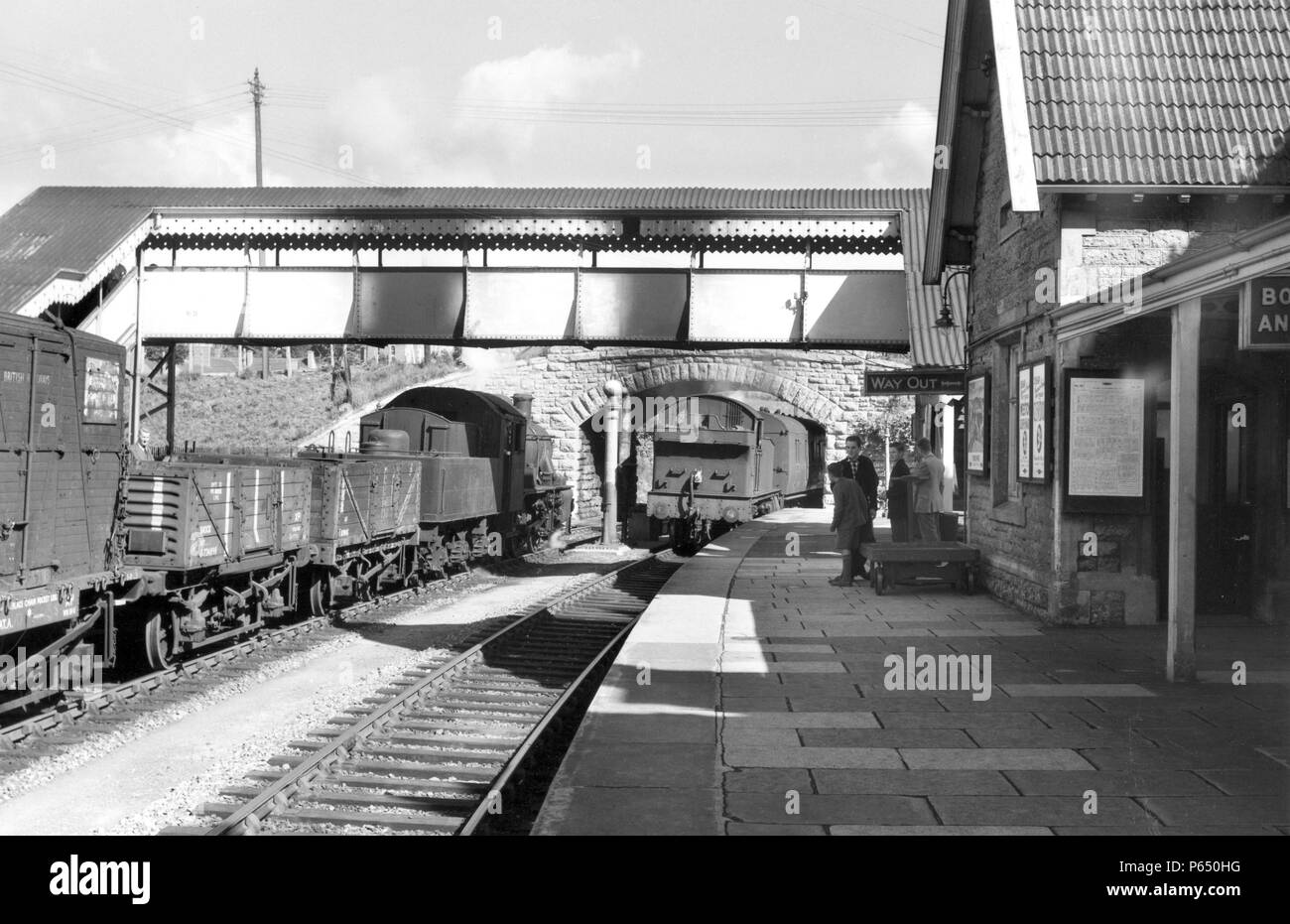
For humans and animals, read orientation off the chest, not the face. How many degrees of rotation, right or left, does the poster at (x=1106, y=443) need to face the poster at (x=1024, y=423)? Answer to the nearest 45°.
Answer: approximately 135° to its right

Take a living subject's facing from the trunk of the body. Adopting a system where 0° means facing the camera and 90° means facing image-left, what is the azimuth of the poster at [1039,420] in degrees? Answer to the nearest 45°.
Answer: approximately 90°

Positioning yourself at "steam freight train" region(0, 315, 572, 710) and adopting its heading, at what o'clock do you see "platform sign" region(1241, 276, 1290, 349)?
The platform sign is roughly at 3 o'clock from the steam freight train.

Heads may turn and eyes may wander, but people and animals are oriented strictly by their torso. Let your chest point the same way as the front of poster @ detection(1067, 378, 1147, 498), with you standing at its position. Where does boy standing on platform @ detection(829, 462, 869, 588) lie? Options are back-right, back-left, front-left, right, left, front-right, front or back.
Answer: back-right

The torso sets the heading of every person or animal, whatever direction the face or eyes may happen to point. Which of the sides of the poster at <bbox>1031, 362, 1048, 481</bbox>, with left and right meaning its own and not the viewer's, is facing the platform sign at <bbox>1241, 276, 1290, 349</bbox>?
left

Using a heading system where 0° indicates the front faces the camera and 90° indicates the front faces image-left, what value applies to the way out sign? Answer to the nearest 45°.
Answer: approximately 0°

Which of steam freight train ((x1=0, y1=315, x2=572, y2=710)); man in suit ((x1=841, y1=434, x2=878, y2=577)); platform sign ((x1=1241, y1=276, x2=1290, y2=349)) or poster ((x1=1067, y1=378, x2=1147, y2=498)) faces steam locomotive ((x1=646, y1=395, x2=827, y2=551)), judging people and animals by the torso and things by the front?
steam freight train ((x1=0, y1=315, x2=572, y2=710))

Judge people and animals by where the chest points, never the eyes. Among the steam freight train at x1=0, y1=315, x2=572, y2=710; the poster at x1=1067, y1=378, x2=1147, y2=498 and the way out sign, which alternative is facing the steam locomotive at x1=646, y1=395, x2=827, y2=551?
the steam freight train at x1=0, y1=315, x2=572, y2=710
